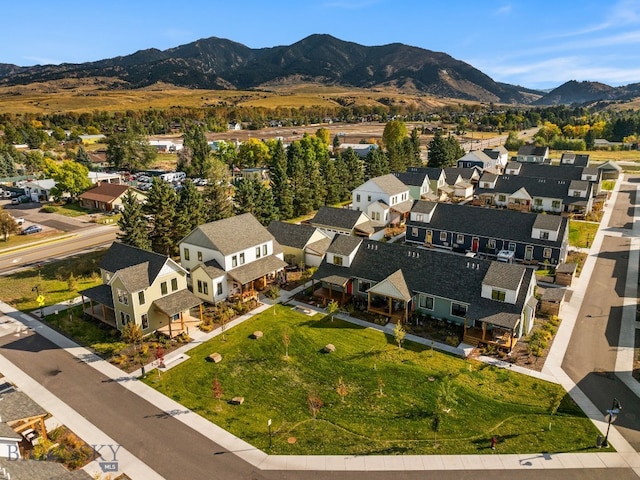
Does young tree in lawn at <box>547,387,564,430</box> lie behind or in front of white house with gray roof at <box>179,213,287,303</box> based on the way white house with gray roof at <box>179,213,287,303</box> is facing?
in front

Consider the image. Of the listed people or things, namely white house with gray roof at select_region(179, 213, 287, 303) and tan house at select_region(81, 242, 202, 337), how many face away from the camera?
0

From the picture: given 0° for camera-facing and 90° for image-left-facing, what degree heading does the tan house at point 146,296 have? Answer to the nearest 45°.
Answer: approximately 315°

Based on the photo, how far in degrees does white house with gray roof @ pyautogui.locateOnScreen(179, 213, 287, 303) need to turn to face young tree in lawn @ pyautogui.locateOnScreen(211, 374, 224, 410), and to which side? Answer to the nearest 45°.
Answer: approximately 45° to its right

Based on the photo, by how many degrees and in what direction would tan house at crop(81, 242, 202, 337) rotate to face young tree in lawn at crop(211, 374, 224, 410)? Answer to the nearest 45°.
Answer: approximately 45° to its right

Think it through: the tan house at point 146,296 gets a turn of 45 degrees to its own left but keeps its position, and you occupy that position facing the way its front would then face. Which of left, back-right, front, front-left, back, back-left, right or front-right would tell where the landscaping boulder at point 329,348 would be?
front-right

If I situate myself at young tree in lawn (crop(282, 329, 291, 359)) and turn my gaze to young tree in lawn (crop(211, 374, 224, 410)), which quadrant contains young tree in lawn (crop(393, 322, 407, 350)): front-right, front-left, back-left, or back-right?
back-left

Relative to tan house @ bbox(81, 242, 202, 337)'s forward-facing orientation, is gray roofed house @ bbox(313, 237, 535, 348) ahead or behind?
ahead

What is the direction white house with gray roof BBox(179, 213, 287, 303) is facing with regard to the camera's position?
facing the viewer and to the right of the viewer
